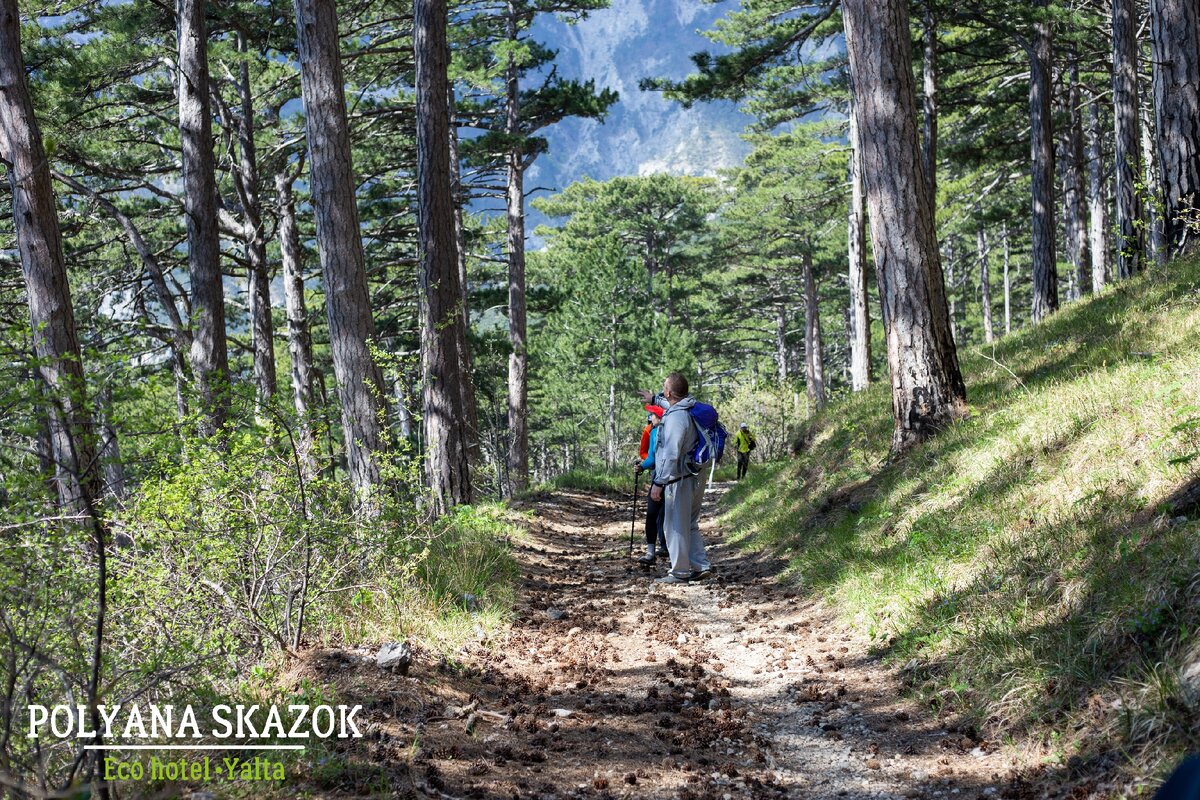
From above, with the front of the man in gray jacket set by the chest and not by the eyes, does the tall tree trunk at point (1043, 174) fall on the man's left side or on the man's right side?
on the man's right side

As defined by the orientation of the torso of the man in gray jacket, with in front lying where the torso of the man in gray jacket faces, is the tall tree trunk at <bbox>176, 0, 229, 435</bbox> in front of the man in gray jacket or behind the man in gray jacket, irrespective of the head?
in front

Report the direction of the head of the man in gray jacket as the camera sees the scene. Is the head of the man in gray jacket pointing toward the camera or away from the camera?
away from the camera

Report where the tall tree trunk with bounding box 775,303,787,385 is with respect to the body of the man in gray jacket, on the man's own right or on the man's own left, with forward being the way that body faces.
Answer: on the man's own right

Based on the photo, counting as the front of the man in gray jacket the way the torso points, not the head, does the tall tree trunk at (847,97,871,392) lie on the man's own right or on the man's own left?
on the man's own right

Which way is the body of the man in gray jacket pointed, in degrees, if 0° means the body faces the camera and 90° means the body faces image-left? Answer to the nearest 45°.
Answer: approximately 90°

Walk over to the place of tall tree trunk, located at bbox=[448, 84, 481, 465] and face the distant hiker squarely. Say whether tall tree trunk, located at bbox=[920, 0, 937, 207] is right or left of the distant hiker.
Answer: right

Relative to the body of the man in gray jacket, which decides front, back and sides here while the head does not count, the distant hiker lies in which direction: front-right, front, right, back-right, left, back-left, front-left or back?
right

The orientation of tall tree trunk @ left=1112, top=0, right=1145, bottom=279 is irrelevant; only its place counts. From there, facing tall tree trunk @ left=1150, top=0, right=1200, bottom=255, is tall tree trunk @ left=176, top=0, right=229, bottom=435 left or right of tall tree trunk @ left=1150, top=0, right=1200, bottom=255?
right
